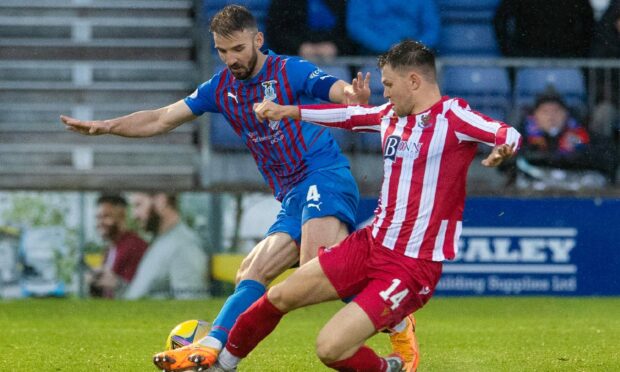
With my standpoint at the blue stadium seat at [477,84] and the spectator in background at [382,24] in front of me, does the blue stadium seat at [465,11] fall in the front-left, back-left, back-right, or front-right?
front-right

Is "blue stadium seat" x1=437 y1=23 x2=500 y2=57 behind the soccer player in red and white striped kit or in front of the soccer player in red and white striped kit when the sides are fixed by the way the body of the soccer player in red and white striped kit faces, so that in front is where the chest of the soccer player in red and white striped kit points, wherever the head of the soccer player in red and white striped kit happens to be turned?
behind

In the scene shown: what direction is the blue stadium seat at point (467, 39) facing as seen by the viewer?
toward the camera

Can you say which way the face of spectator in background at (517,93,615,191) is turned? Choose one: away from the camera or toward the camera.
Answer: toward the camera

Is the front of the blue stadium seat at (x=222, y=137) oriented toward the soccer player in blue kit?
yes

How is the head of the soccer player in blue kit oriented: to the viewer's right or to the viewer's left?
to the viewer's left

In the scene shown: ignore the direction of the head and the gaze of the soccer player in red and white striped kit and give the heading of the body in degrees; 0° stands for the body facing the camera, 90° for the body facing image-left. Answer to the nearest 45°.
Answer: approximately 45°

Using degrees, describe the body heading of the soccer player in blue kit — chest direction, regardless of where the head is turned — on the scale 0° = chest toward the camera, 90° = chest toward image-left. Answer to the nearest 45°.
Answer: approximately 45°

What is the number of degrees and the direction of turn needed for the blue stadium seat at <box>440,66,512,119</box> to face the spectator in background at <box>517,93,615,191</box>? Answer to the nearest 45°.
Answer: approximately 45° to its left

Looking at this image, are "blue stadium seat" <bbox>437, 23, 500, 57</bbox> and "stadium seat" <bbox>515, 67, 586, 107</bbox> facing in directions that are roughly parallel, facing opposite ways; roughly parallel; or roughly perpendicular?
roughly parallel

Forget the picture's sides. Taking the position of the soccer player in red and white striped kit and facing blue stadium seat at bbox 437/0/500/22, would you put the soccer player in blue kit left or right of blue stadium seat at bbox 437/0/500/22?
left

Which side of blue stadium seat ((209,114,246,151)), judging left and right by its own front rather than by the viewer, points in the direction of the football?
front

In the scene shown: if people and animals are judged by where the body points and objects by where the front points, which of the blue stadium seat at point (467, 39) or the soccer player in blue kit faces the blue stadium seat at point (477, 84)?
the blue stadium seat at point (467, 39)

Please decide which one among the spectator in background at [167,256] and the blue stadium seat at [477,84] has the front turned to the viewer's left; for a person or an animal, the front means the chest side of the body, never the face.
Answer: the spectator in background

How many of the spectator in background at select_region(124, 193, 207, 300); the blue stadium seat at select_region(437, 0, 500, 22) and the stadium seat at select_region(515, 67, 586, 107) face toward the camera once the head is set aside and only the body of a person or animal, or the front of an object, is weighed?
2

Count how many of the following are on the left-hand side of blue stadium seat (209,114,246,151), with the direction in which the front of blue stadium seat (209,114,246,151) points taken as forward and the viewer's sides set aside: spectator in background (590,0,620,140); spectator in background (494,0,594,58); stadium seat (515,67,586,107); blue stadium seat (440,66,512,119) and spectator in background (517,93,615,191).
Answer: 5
